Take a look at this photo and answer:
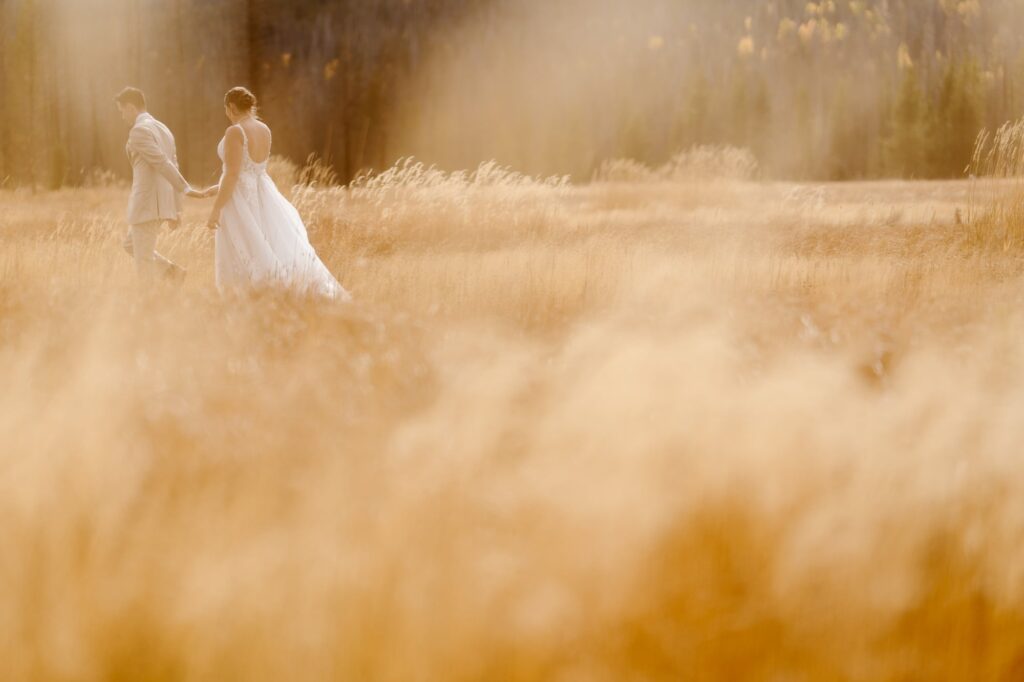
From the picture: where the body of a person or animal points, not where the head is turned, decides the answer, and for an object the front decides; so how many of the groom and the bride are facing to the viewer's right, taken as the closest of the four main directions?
0

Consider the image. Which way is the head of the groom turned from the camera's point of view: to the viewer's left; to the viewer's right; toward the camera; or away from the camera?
to the viewer's left

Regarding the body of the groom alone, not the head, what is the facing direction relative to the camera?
to the viewer's left

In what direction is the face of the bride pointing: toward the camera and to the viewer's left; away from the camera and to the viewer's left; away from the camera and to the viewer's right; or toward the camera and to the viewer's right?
away from the camera and to the viewer's left

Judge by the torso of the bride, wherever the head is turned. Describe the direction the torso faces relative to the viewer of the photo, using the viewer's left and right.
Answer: facing away from the viewer and to the left of the viewer

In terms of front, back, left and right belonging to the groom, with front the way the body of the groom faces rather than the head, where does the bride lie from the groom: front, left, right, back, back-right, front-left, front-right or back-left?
back-left

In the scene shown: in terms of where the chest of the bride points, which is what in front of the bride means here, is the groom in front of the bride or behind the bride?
in front
